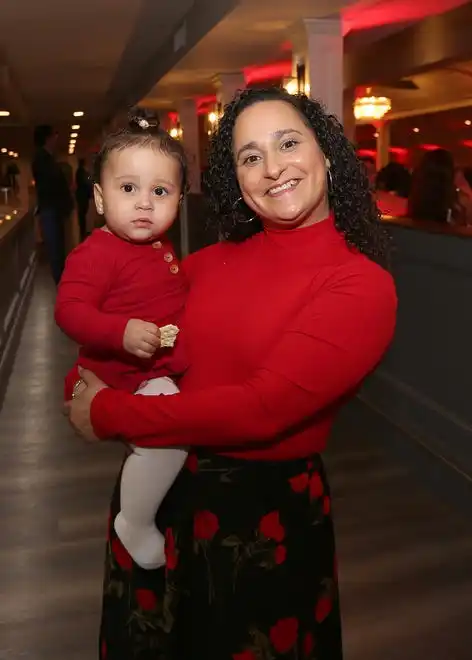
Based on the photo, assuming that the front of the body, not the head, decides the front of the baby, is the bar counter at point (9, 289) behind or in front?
behind

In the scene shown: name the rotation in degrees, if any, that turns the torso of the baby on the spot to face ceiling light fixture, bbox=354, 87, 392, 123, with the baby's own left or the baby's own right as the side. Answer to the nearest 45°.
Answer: approximately 135° to the baby's own left

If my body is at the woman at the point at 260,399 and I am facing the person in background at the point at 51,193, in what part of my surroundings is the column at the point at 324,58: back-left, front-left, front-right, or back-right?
front-right

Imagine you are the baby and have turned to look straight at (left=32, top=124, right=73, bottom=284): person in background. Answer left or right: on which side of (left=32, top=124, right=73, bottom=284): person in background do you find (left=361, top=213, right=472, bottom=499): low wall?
right

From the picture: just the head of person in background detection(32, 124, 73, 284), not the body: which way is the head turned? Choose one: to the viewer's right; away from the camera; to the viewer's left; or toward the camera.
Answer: to the viewer's right

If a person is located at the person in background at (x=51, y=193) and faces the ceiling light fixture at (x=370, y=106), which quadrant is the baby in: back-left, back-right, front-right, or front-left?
back-right

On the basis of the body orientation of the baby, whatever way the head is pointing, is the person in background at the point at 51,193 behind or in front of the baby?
behind

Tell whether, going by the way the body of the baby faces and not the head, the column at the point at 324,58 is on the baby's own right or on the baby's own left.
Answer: on the baby's own left

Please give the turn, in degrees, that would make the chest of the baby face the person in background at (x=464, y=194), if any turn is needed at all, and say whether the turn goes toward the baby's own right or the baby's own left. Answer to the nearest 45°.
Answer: approximately 90° to the baby's own left

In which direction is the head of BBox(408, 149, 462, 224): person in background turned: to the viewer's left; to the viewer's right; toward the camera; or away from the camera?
away from the camera

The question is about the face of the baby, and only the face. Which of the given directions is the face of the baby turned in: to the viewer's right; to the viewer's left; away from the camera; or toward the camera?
toward the camera

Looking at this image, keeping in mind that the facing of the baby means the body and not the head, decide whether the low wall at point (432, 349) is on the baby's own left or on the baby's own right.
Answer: on the baby's own left

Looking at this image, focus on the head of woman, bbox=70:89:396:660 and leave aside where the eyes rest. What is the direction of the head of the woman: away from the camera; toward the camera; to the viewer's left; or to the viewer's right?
toward the camera

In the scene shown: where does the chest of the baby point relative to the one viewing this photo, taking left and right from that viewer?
facing the viewer and to the right of the viewer
